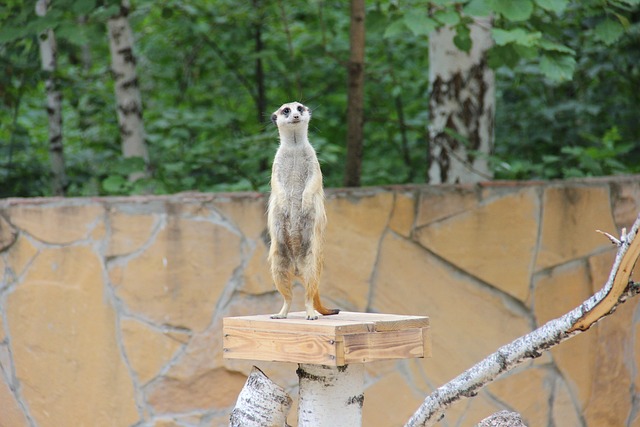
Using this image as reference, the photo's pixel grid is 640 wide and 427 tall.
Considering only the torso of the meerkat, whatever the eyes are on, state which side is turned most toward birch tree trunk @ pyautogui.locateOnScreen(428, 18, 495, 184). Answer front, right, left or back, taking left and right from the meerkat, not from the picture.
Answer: back

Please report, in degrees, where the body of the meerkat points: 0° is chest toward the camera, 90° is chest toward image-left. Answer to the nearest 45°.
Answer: approximately 0°

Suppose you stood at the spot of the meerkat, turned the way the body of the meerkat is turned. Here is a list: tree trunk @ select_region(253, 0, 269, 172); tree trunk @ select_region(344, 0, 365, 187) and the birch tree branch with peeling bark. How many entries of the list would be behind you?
2

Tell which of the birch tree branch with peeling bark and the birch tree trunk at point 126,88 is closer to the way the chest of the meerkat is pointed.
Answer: the birch tree branch with peeling bark

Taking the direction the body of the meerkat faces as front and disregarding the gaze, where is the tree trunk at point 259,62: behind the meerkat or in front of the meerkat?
behind

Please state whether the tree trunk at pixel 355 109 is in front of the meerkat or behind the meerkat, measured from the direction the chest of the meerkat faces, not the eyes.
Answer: behind

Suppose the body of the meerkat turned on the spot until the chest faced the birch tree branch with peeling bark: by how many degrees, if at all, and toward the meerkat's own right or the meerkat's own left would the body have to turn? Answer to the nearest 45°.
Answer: approximately 45° to the meerkat's own left

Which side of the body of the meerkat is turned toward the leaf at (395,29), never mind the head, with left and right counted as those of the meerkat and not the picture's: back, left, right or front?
back

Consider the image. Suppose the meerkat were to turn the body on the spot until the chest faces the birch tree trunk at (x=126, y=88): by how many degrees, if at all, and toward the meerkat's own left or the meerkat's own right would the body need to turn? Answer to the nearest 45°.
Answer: approximately 180°
